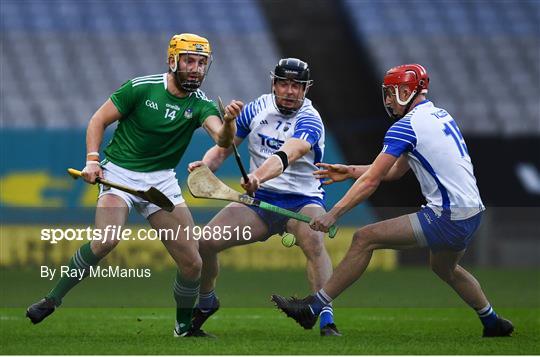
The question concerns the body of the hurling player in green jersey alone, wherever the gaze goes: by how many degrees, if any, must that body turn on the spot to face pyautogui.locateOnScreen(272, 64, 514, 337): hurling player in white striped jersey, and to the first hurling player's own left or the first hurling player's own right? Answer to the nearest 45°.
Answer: approximately 45° to the first hurling player's own left

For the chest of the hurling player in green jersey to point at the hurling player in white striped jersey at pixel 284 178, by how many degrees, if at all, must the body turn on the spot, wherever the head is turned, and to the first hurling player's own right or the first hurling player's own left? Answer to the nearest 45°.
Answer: approximately 45° to the first hurling player's own left

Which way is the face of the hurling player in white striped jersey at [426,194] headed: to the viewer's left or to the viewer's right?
to the viewer's left

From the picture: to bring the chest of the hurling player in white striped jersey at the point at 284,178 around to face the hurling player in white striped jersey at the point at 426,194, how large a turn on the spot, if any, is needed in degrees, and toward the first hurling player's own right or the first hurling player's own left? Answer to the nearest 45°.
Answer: approximately 45° to the first hurling player's own left

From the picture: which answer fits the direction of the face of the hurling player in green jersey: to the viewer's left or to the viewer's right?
to the viewer's right

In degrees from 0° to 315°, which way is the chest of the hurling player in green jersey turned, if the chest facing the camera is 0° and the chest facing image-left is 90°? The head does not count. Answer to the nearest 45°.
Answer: approximately 315°
